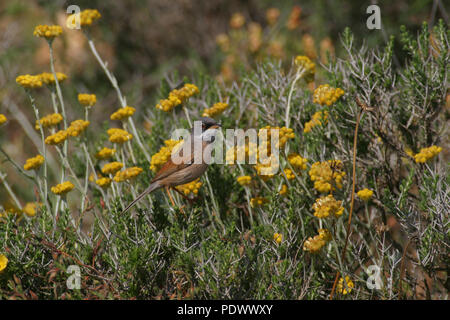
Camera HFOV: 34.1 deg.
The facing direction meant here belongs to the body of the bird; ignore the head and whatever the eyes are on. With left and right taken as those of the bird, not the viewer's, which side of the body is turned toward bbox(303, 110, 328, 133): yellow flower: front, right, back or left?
front

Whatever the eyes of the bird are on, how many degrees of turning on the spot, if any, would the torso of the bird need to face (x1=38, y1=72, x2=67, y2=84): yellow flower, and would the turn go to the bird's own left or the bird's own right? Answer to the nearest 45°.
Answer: approximately 135° to the bird's own left

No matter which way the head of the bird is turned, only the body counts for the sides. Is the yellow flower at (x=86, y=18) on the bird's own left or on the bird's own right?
on the bird's own left

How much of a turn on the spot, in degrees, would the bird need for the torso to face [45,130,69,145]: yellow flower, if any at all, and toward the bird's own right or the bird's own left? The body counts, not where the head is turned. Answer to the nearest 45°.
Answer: approximately 180°

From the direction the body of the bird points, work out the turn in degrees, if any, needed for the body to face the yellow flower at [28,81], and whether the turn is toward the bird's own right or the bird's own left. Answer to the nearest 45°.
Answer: approximately 135° to the bird's own left

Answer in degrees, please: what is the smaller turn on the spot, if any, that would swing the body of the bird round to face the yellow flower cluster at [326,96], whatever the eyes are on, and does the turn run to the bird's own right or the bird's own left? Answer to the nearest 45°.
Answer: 0° — it already faces it

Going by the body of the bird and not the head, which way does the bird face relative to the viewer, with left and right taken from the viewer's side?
facing to the right of the viewer

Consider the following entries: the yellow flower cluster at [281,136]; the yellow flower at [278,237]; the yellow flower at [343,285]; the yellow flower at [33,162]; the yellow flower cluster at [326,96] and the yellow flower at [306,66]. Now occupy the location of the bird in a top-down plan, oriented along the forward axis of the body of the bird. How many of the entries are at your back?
1

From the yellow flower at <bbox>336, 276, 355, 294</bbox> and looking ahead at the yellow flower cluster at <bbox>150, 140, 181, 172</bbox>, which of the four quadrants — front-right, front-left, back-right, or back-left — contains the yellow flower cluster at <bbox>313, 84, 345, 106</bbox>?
front-right

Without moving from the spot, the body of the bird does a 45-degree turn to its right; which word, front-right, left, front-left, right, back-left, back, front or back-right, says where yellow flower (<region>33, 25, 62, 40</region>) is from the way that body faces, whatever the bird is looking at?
back

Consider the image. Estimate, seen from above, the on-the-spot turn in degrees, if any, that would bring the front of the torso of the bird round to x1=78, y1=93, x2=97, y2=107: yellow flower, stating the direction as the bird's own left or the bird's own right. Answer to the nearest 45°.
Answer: approximately 135° to the bird's own left
